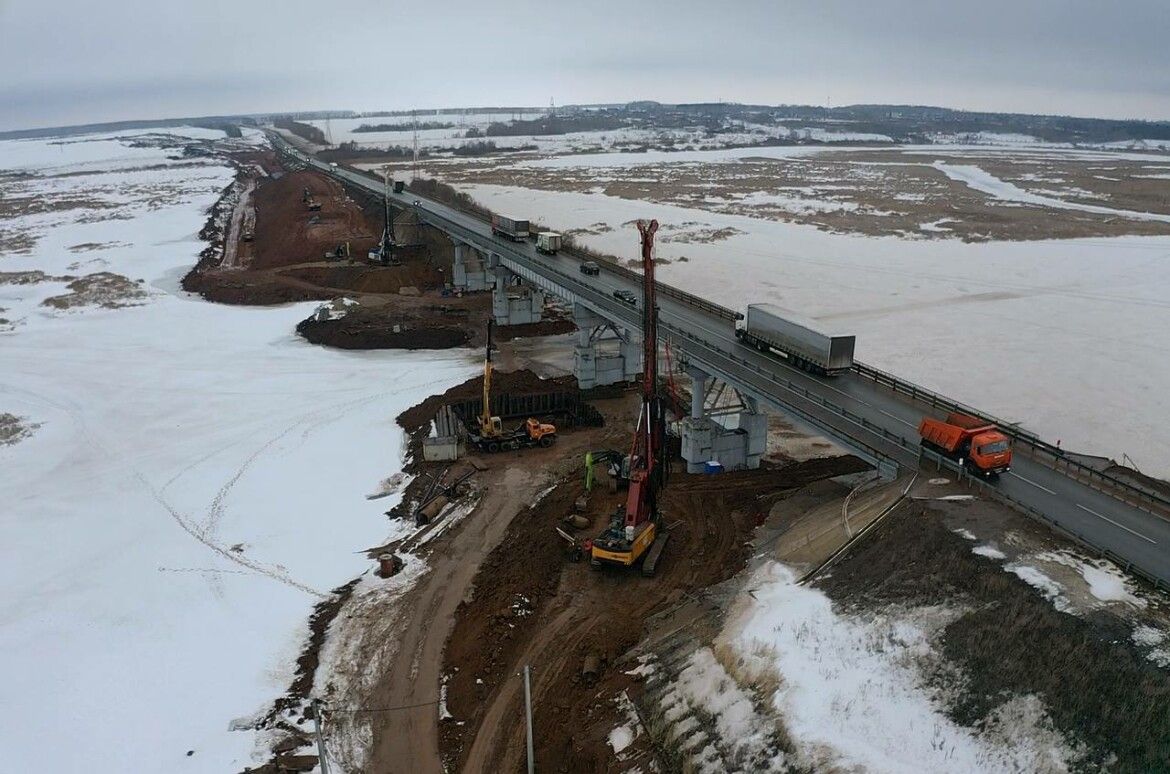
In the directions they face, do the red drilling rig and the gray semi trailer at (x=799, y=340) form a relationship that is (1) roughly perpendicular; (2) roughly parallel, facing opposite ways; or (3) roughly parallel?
roughly perpendicular

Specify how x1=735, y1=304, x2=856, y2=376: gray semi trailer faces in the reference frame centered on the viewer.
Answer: facing away from the viewer and to the left of the viewer

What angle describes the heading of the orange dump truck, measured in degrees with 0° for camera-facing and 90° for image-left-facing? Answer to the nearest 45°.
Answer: approximately 315°

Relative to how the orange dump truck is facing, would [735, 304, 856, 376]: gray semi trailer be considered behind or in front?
behind

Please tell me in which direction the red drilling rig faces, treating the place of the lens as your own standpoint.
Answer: facing away from the viewer and to the right of the viewer

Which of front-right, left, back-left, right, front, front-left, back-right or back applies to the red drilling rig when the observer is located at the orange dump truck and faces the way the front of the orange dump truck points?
back-right

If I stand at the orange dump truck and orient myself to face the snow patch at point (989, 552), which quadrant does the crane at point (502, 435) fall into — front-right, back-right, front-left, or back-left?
back-right

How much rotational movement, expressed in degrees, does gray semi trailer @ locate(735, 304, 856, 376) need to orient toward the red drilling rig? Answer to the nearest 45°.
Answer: approximately 90° to its left

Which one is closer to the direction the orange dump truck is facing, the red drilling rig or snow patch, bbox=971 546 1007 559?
the snow patch

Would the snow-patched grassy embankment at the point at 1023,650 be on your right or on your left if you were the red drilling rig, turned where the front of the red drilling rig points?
on your right

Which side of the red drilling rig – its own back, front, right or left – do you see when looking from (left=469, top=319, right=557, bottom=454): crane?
left
